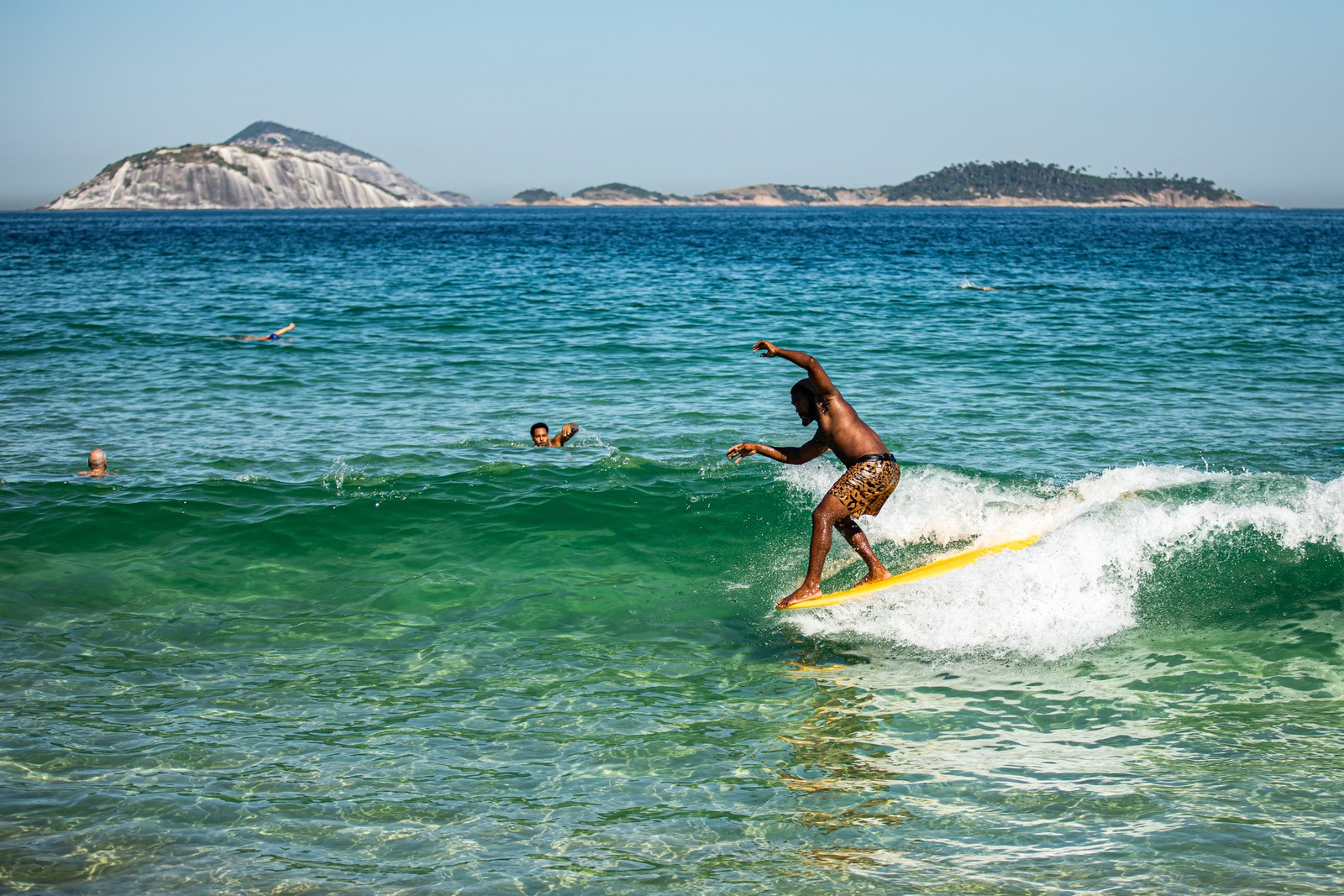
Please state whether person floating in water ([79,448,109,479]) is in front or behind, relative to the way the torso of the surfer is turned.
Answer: in front

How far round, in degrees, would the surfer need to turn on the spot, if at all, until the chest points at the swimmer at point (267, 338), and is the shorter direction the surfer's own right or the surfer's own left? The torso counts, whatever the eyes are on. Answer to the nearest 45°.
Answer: approximately 45° to the surfer's own right

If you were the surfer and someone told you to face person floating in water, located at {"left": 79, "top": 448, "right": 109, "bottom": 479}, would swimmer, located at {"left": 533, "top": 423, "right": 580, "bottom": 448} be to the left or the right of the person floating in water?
right

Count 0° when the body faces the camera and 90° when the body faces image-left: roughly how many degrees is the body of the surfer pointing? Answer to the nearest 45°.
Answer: approximately 90°
